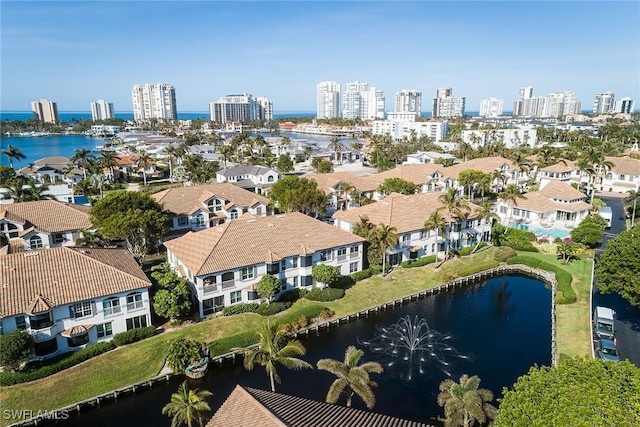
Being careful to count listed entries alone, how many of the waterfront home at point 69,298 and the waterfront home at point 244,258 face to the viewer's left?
0

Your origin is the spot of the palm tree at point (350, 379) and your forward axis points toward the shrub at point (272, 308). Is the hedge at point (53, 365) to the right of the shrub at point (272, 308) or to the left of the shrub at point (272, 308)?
left

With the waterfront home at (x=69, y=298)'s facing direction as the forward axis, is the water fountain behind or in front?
in front

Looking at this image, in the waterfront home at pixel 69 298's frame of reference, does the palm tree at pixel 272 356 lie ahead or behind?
ahead

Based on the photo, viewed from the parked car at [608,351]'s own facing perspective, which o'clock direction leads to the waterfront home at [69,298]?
The waterfront home is roughly at 2 o'clock from the parked car.

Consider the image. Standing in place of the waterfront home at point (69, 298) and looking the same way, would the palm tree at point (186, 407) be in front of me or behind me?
in front

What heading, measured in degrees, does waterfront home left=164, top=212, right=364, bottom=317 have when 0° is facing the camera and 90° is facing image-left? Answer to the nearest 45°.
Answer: approximately 315°

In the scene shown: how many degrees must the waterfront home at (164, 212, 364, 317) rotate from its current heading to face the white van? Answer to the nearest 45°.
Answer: approximately 45° to its left

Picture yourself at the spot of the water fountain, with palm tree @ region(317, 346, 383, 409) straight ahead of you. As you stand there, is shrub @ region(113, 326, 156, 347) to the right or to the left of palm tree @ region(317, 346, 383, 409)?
right
